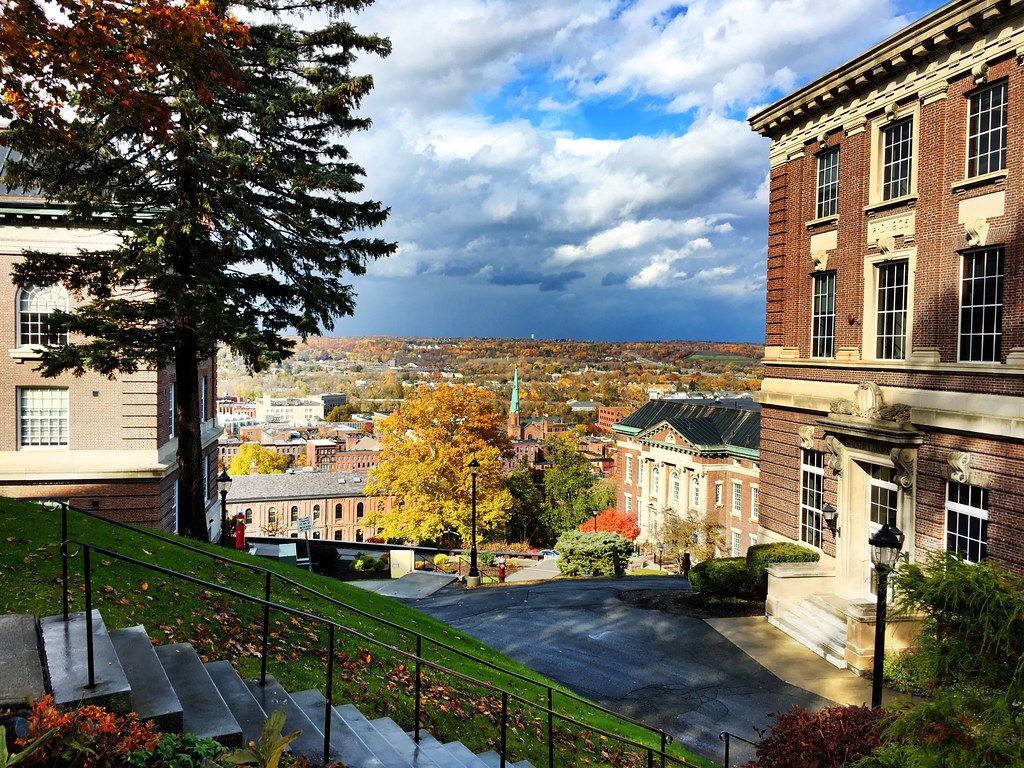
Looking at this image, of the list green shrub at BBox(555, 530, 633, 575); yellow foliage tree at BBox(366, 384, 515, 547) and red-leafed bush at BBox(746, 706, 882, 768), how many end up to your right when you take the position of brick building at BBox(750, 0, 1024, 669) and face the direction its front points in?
2

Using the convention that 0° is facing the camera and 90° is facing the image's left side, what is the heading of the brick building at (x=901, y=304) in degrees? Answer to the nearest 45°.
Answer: approximately 45°

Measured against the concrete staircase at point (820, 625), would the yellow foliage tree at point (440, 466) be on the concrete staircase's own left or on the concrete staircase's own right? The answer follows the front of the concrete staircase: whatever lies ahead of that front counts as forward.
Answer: on the concrete staircase's own right

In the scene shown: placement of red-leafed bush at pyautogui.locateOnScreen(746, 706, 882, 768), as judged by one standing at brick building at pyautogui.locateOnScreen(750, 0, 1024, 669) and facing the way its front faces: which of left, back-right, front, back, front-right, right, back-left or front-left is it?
front-left

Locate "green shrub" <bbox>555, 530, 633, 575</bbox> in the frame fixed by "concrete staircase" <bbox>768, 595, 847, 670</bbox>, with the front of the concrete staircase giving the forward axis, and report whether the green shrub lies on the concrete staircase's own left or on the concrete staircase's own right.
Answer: on the concrete staircase's own right

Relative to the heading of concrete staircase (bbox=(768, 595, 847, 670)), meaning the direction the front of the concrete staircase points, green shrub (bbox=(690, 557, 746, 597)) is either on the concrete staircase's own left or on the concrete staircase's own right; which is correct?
on the concrete staircase's own right

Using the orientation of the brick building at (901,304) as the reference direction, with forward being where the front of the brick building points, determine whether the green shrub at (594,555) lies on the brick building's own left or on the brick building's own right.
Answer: on the brick building's own right

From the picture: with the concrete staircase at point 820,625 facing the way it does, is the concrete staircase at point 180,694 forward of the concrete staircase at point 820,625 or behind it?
forward
